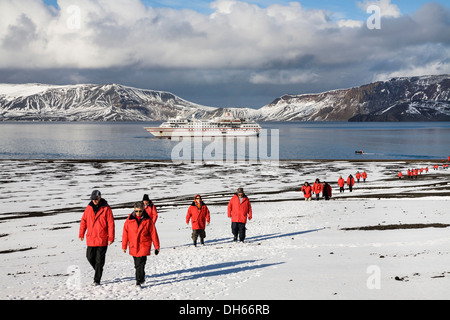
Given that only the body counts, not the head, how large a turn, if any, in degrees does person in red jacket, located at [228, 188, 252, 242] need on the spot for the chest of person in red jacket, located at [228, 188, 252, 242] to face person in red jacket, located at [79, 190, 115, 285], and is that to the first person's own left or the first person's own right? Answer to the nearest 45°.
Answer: approximately 45° to the first person's own right

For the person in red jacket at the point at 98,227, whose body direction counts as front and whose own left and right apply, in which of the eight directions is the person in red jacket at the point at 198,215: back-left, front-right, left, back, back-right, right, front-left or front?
back-left

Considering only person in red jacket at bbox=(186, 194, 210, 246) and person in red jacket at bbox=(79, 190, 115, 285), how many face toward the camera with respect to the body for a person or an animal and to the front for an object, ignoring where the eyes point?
2

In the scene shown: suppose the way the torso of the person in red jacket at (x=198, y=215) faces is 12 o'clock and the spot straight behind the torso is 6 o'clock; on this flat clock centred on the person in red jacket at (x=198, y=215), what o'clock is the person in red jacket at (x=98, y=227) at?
the person in red jacket at (x=98, y=227) is roughly at 1 o'clock from the person in red jacket at (x=198, y=215).

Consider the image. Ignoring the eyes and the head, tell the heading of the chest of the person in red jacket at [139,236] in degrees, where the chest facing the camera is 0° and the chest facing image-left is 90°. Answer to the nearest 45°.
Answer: approximately 0°

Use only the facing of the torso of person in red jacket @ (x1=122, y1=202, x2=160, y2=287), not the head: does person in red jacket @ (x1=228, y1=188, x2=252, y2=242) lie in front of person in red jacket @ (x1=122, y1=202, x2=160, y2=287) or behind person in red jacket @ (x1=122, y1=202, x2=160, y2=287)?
behind
